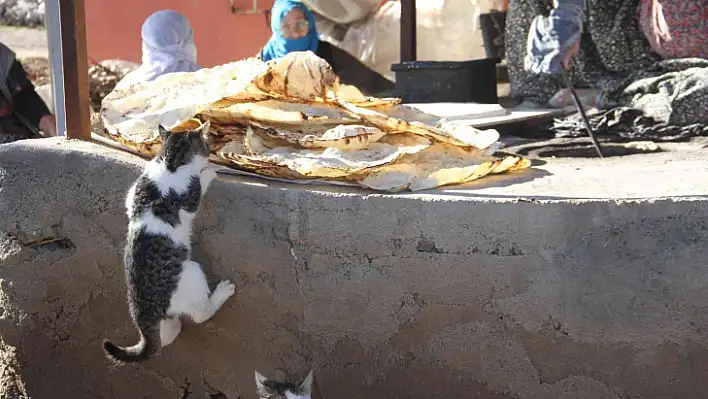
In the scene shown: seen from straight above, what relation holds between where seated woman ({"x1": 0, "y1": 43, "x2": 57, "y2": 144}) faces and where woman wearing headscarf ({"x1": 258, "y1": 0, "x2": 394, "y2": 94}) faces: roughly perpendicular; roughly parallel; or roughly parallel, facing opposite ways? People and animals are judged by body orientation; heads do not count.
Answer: roughly perpendicular

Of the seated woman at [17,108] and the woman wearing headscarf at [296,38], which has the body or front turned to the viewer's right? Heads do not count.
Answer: the seated woman

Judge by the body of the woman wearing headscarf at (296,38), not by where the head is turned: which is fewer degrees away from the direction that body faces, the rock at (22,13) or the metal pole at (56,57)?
the metal pole

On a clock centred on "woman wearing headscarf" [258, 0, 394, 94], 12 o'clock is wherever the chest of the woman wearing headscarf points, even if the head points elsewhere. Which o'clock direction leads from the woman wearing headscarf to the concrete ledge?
The concrete ledge is roughly at 12 o'clock from the woman wearing headscarf.

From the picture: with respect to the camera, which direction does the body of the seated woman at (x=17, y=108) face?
to the viewer's right

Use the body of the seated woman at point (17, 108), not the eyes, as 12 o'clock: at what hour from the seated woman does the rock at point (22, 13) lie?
The rock is roughly at 9 o'clock from the seated woman.

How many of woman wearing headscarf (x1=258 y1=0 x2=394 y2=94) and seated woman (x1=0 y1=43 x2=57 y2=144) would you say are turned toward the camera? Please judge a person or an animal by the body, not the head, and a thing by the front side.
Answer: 1

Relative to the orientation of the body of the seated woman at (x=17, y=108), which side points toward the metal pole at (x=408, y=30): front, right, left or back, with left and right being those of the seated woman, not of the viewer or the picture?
front

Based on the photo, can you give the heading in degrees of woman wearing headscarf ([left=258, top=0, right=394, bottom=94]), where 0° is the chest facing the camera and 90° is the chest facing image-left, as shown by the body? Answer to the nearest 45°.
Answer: approximately 0°
